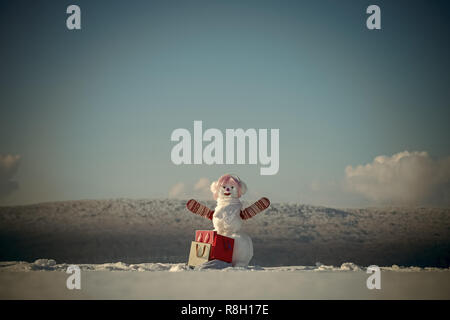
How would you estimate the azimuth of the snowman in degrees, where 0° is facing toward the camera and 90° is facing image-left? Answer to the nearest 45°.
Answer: approximately 0°
